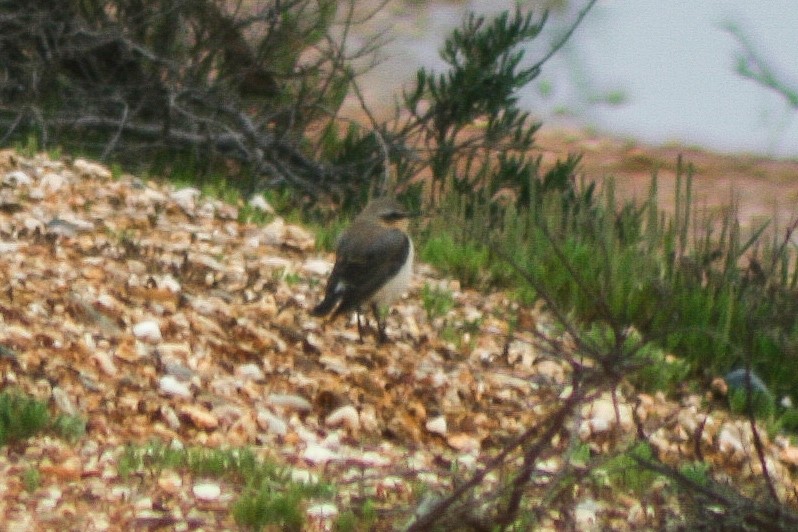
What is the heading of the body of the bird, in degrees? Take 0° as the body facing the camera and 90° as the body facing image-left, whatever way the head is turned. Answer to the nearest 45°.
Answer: approximately 270°

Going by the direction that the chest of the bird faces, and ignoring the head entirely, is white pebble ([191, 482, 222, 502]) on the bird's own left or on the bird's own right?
on the bird's own right

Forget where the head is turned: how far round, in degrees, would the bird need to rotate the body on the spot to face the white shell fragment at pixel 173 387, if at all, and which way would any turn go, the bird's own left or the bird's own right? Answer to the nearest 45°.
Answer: approximately 135° to the bird's own right

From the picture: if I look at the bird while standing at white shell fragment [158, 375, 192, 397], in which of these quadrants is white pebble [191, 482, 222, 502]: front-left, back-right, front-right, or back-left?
back-right
